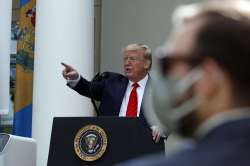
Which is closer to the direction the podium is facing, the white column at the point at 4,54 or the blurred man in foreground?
the blurred man in foreground

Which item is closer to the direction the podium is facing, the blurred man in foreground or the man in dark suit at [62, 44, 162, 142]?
the blurred man in foreground

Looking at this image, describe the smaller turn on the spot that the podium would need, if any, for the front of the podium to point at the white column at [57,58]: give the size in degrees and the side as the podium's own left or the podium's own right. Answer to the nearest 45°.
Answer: approximately 180°

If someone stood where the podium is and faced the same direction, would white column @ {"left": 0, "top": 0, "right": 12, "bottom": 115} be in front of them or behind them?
behind

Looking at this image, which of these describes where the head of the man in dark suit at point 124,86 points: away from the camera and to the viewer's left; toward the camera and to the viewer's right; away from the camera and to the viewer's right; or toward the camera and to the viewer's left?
toward the camera and to the viewer's left

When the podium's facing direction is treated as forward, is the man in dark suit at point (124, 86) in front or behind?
behind

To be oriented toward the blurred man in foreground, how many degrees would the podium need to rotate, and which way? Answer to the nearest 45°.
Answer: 0° — it already faces them

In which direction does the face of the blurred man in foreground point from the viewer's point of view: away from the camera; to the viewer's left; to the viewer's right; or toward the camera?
to the viewer's left

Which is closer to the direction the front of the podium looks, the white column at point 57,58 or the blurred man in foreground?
the blurred man in foreground

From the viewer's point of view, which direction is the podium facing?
toward the camera

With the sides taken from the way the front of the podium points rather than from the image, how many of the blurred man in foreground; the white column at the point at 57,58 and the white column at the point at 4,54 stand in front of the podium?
1
